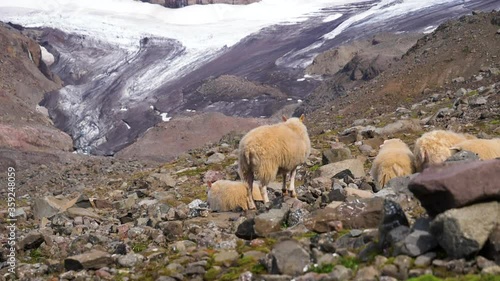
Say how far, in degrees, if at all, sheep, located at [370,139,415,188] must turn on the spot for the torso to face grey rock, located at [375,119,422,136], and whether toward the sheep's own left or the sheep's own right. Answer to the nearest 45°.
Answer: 0° — it already faces it

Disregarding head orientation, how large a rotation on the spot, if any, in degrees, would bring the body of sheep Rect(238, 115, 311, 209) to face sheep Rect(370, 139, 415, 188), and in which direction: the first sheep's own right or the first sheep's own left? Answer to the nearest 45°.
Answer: approximately 45° to the first sheep's own right

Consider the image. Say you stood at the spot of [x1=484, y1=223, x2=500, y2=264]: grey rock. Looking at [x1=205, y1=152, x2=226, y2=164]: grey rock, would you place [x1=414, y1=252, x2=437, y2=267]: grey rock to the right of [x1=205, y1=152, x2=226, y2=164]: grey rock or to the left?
left

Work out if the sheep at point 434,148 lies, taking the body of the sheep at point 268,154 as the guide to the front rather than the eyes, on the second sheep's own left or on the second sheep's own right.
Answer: on the second sheep's own right

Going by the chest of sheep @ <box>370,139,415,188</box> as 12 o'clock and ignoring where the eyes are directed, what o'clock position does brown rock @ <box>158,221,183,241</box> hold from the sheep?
The brown rock is roughly at 8 o'clock from the sheep.

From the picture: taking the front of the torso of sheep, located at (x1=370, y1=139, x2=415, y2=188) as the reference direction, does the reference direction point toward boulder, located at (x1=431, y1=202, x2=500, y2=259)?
no

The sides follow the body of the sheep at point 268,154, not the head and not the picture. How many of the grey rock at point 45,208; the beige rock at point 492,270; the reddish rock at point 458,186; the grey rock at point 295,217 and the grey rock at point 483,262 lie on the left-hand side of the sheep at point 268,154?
1

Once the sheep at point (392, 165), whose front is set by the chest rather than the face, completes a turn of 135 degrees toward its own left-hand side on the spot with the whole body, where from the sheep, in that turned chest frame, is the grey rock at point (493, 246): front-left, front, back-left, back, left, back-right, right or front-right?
front-left

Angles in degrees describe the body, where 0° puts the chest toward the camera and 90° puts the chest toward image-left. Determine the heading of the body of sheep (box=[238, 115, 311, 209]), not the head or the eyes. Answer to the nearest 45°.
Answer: approximately 225°

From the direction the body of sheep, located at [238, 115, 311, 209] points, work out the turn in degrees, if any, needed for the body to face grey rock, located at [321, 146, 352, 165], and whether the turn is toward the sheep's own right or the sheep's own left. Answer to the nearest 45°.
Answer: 0° — it already faces it
